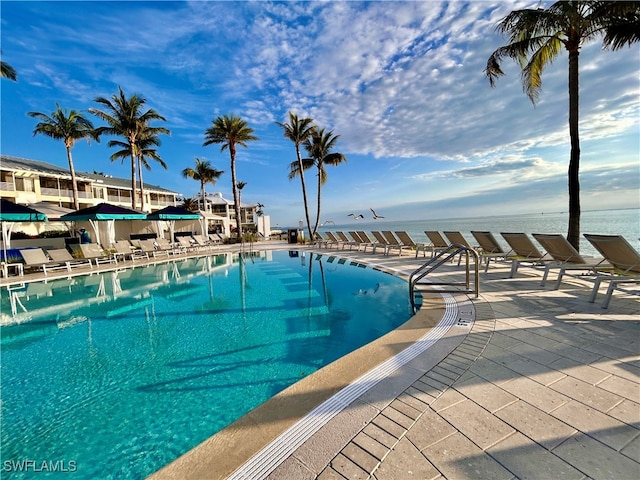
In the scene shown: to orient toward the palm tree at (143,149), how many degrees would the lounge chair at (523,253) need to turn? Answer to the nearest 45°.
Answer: approximately 135° to its left

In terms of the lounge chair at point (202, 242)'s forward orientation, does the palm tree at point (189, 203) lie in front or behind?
behind
